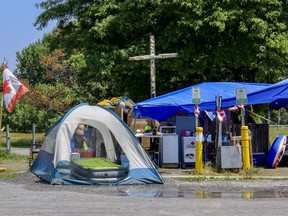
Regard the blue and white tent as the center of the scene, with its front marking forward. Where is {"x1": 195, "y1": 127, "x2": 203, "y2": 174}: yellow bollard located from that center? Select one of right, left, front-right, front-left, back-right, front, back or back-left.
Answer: left

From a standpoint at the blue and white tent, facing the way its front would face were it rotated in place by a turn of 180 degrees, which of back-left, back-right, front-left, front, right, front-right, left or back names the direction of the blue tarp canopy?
front-right

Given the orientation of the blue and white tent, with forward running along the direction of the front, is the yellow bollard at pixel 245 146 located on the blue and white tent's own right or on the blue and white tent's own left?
on the blue and white tent's own left

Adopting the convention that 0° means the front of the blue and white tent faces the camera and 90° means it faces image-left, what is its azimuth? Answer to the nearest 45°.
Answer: approximately 0°

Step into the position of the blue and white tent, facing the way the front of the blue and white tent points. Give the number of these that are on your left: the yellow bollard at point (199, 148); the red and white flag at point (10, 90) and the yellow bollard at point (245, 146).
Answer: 2

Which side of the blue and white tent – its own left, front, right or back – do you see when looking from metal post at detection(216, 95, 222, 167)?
left

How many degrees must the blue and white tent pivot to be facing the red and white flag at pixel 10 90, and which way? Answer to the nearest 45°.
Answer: approximately 135° to its right

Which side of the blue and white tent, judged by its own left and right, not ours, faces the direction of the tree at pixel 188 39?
back

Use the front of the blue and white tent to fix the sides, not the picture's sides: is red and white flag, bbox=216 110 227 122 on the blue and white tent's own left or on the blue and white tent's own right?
on the blue and white tent's own left
